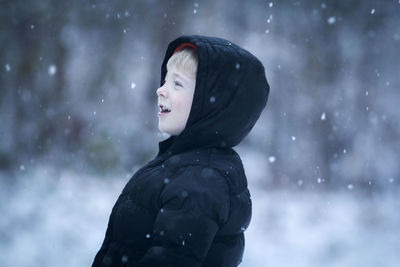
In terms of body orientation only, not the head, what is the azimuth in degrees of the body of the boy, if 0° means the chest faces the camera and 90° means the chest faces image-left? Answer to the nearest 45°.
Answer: approximately 90°

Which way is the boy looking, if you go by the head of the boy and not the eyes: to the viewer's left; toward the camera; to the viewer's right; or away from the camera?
to the viewer's left
